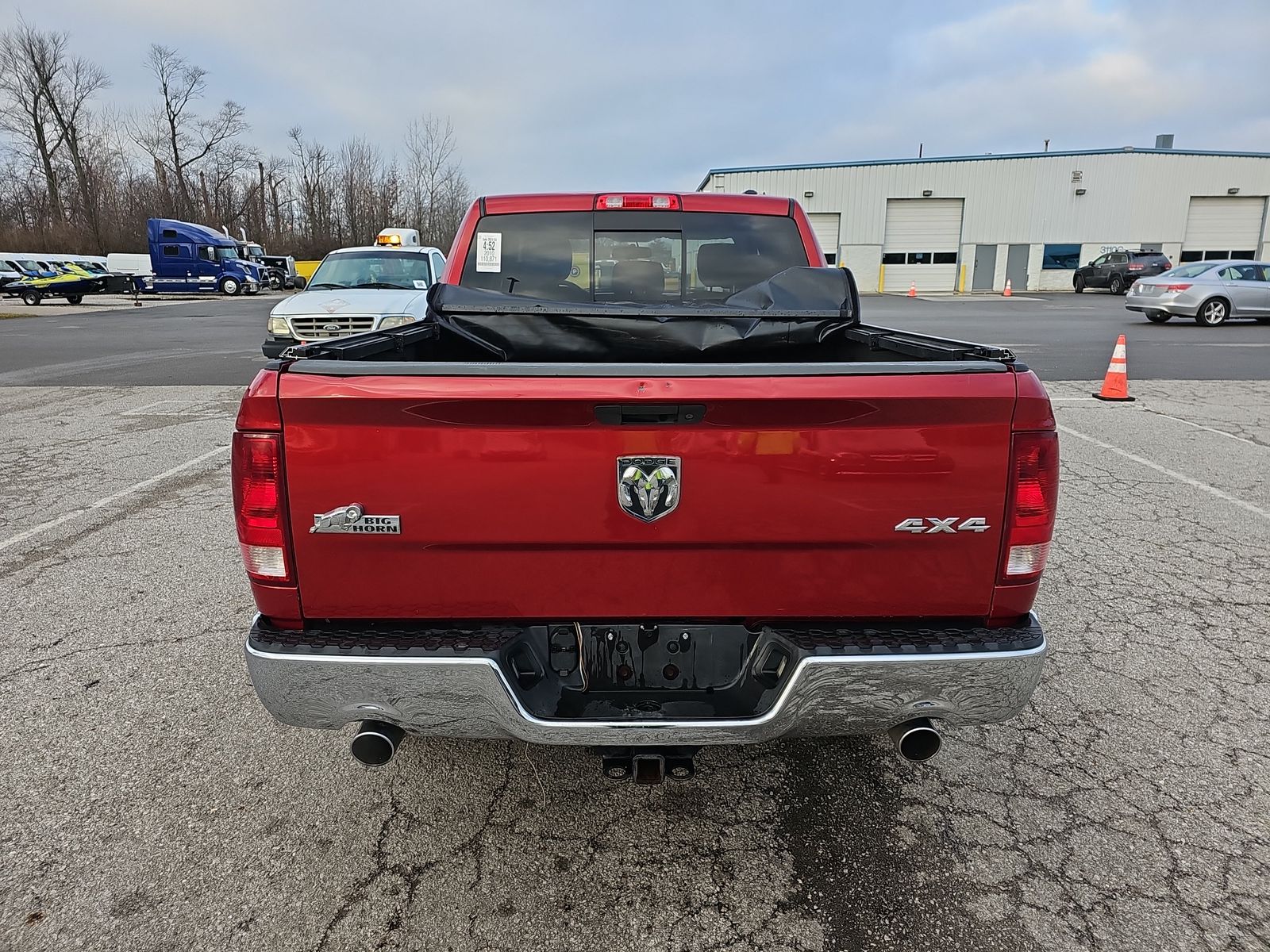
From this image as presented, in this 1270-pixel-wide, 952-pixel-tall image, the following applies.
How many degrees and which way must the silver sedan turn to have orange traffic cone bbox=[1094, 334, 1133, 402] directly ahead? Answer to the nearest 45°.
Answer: approximately 135° to its right

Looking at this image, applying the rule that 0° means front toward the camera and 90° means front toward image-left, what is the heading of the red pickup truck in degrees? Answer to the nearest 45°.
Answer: approximately 180°

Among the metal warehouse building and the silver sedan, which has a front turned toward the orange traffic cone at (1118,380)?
the metal warehouse building

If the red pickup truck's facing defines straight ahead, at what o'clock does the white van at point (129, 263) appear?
The white van is roughly at 11 o'clock from the red pickup truck.

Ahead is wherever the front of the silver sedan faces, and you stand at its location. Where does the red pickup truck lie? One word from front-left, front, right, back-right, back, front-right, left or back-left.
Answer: back-right

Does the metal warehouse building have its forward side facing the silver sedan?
yes

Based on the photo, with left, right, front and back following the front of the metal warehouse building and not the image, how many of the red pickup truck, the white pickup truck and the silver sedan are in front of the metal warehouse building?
3

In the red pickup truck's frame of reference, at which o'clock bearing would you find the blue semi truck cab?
The blue semi truck cab is roughly at 11 o'clock from the red pickup truck.

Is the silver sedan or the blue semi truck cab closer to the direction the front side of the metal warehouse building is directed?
the silver sedan

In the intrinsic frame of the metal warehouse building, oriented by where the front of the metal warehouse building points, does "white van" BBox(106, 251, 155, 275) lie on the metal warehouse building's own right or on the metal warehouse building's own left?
on the metal warehouse building's own right

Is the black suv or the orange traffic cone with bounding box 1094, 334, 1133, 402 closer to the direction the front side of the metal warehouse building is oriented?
the orange traffic cone

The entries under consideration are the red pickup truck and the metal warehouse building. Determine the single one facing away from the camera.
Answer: the red pickup truck

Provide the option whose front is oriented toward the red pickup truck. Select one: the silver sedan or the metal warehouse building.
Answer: the metal warehouse building

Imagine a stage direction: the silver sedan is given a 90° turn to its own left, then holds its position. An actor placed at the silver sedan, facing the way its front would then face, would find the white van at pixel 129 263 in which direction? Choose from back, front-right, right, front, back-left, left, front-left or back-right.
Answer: front-left

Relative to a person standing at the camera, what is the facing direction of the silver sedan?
facing away from the viewer and to the right of the viewer

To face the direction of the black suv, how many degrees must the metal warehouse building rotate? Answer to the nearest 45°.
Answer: approximately 45° to its left

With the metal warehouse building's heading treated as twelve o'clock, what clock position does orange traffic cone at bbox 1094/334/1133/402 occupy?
The orange traffic cone is roughly at 12 o'clock from the metal warehouse building.
